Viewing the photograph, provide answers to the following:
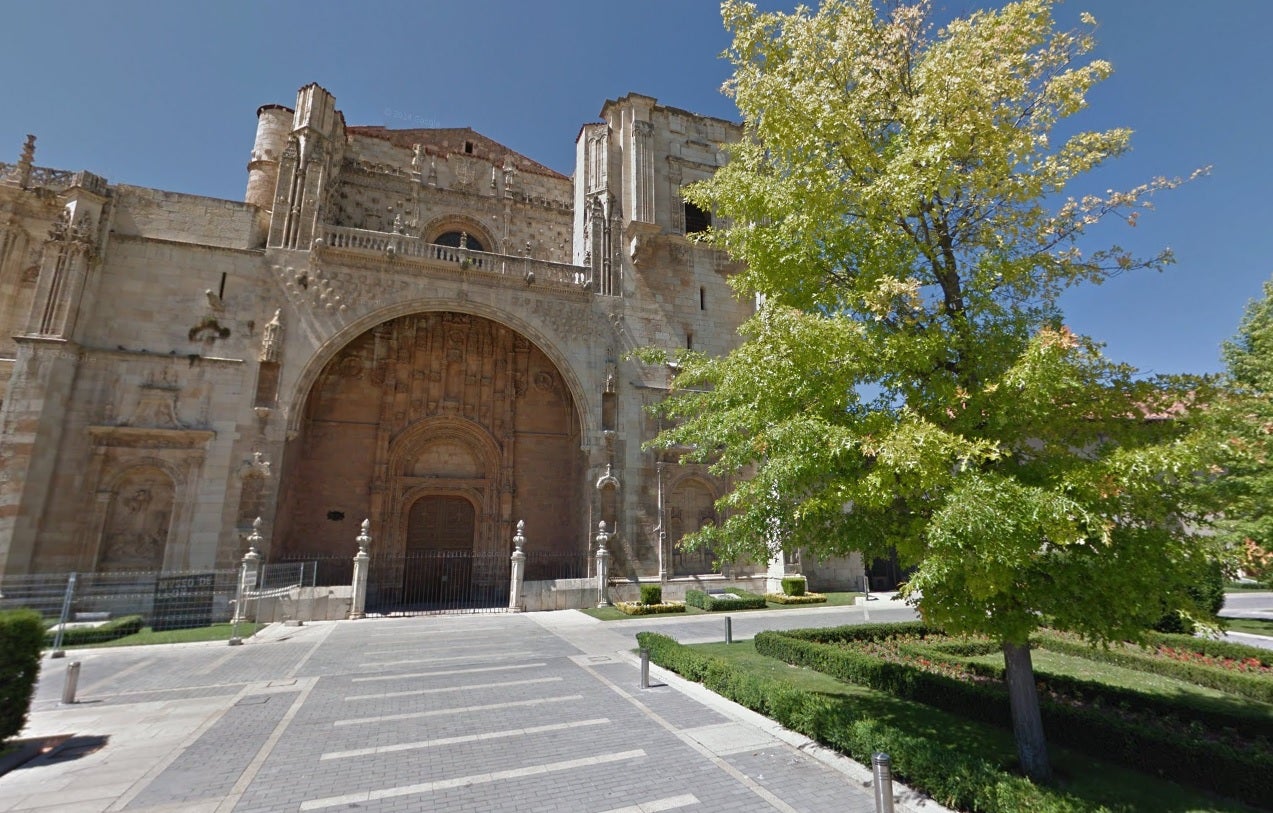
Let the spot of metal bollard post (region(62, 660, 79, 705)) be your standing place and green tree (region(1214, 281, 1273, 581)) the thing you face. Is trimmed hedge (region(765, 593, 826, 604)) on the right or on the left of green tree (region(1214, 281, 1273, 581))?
left

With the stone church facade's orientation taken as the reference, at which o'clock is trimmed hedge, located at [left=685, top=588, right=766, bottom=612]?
The trimmed hedge is roughly at 10 o'clock from the stone church facade.

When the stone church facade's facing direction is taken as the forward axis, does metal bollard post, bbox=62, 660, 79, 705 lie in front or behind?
in front

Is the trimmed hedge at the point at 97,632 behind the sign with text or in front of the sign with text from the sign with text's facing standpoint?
in front

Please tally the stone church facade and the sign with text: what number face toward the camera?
2

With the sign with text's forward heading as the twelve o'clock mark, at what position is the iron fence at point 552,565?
The iron fence is roughly at 9 o'clock from the sign with text.

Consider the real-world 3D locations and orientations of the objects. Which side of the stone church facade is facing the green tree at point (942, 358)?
front

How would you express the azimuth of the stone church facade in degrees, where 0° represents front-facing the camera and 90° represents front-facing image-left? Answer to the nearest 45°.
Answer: approximately 0°

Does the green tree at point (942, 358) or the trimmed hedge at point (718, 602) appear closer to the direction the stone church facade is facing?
the green tree
